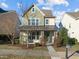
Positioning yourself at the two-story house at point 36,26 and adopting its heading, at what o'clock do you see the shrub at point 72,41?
The shrub is roughly at 9 o'clock from the two-story house.

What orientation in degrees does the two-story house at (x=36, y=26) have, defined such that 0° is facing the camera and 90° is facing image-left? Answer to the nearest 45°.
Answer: approximately 0°
